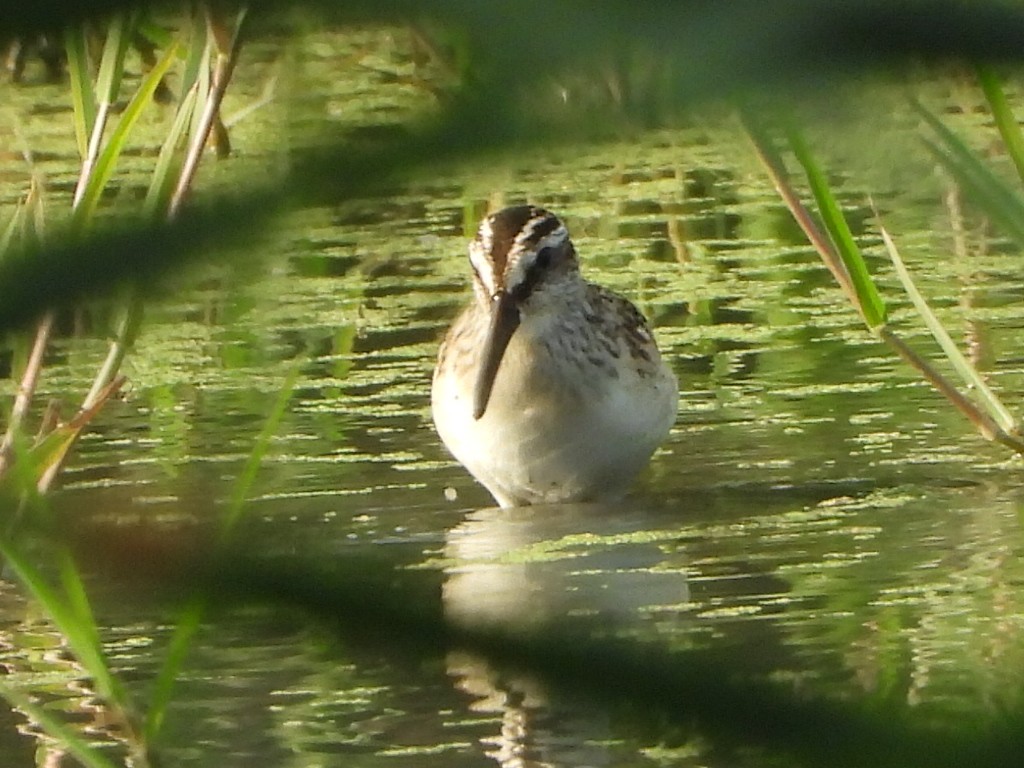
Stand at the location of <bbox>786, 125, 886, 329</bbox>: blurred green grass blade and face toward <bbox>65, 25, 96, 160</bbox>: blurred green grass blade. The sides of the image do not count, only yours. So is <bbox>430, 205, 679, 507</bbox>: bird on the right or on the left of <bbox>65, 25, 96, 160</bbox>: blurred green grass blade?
right

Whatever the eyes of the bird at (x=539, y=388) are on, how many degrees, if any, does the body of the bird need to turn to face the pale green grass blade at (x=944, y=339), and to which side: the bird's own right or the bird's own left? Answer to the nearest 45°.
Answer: approximately 45° to the bird's own left

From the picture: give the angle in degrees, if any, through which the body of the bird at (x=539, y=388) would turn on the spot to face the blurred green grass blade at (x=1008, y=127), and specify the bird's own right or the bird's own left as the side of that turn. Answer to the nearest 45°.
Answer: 0° — it already faces it

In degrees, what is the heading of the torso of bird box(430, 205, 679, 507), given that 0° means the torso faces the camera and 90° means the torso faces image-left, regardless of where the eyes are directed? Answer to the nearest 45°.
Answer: approximately 0°

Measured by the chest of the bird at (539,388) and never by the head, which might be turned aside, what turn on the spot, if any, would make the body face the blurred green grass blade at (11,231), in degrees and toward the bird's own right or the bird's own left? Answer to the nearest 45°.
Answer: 0° — it already faces it

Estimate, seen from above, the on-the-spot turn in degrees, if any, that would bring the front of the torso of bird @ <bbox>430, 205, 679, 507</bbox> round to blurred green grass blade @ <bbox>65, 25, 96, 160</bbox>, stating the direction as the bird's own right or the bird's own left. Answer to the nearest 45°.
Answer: approximately 45° to the bird's own right
